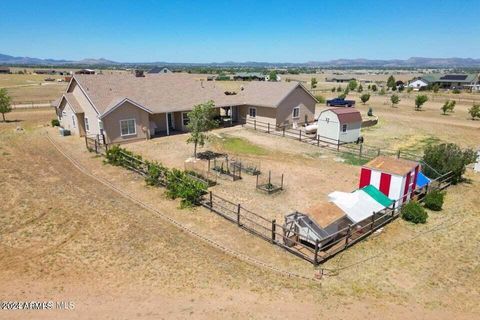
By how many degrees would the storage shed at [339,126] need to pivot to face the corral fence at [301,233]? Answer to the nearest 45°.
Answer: approximately 45° to its left

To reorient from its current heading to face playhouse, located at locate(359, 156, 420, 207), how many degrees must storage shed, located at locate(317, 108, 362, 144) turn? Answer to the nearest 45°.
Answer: approximately 45° to its left

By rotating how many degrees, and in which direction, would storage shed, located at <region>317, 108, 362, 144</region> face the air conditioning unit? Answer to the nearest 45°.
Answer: approximately 45° to its right

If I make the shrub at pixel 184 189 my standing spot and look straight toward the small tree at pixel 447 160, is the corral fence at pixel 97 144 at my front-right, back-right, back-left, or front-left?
back-left

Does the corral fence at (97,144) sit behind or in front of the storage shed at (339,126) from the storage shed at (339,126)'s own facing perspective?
in front

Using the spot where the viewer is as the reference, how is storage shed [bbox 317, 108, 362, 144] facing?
facing the viewer and to the left of the viewer

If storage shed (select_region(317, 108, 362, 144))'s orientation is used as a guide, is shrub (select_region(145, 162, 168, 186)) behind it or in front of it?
in front

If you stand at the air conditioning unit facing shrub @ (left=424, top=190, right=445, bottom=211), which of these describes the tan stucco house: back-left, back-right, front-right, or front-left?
front-left

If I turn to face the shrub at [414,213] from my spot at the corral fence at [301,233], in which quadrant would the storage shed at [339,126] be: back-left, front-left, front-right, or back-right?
front-left

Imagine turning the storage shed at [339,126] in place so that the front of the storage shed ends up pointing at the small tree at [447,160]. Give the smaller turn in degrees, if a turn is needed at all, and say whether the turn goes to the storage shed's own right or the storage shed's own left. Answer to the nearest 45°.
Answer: approximately 90° to the storage shed's own left
